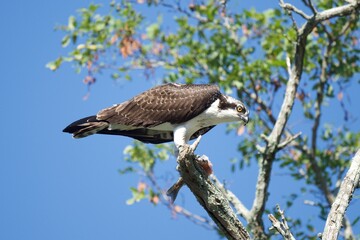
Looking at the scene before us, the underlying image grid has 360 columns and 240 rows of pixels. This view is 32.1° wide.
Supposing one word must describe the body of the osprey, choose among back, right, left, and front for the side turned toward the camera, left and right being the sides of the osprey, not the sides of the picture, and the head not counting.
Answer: right

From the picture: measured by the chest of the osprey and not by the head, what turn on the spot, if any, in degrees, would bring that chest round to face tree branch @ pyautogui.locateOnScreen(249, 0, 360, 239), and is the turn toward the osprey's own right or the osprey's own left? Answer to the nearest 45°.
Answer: approximately 45° to the osprey's own left

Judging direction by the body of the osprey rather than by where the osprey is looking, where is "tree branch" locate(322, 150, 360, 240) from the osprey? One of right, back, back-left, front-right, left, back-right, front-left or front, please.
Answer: front-right
